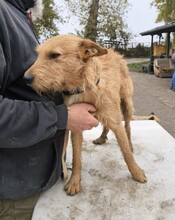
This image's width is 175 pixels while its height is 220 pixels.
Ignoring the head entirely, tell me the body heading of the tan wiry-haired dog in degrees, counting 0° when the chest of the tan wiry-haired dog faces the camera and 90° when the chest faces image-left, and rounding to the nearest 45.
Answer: approximately 45°

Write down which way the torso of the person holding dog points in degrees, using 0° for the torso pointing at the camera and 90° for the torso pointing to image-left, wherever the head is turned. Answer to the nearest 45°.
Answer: approximately 270°
